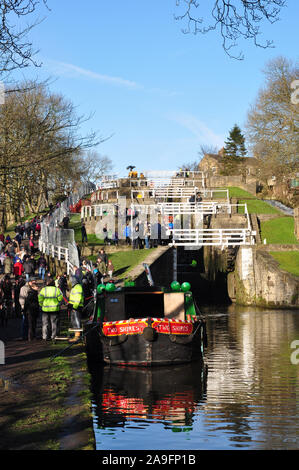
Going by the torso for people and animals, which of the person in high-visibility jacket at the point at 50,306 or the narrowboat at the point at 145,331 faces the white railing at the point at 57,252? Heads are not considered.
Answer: the person in high-visibility jacket

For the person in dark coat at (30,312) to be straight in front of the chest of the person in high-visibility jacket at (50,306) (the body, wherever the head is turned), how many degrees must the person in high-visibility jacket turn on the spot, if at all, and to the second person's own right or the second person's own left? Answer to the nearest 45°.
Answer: approximately 45° to the second person's own left

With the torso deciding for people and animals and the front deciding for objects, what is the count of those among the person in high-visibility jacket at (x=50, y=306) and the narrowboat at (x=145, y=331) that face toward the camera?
1

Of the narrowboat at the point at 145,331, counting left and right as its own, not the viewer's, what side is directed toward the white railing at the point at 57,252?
back

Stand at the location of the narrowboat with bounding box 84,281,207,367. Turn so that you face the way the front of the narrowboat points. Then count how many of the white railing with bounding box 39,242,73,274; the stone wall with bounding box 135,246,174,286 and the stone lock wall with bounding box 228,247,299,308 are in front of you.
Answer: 0

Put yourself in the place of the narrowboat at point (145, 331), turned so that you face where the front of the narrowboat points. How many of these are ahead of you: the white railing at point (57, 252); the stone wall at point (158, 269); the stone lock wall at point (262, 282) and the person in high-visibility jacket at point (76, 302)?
0

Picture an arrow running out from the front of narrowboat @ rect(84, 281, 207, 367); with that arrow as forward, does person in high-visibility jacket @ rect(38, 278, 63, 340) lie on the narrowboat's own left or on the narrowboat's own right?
on the narrowboat's own right

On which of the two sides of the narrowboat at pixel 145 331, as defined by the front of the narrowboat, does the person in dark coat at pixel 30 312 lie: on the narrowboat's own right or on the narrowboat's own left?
on the narrowboat's own right

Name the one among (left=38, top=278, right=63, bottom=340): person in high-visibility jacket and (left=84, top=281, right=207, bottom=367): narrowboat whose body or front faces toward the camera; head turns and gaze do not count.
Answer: the narrowboat

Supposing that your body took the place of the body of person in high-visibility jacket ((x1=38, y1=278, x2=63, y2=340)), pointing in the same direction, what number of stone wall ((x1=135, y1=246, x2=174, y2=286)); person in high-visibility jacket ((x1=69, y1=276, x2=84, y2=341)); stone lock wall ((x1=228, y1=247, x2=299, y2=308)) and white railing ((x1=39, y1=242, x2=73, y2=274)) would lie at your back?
0

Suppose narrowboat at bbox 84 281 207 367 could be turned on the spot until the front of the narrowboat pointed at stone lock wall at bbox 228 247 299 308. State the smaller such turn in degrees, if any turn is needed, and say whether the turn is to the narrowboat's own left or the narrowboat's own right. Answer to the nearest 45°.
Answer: approximately 180°

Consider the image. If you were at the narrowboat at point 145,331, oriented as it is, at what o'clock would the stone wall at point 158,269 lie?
The stone wall is roughly at 6 o'clock from the narrowboat.

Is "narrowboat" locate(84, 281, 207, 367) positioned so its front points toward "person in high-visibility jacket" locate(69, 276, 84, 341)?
no

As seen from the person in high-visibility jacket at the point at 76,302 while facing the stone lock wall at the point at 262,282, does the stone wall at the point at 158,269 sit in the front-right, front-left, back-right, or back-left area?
front-left

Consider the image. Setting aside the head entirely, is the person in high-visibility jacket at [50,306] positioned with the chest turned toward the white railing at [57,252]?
yes

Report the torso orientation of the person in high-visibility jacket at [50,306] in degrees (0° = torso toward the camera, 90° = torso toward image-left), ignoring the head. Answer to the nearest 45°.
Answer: approximately 180°

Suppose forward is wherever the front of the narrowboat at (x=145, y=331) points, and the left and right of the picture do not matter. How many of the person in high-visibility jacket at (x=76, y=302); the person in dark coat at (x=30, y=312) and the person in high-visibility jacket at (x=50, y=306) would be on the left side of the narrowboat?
0

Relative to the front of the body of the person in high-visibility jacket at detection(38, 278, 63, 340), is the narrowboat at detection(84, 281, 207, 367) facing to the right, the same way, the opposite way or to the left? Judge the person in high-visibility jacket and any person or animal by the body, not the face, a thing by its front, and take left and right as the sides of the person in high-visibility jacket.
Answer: the opposite way

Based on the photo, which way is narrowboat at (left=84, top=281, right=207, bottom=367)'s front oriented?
toward the camera
